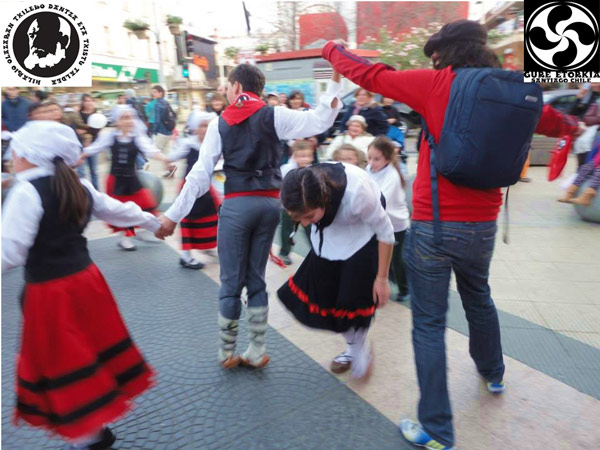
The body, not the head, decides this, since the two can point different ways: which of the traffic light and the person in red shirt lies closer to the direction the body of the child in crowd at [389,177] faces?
the person in red shirt

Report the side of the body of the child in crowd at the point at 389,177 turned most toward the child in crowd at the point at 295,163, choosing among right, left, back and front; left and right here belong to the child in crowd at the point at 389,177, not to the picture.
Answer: right

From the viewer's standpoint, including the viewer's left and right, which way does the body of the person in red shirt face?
facing away from the viewer and to the left of the viewer

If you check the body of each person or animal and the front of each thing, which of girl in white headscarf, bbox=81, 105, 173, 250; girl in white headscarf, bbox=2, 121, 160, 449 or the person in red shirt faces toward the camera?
girl in white headscarf, bbox=81, 105, 173, 250

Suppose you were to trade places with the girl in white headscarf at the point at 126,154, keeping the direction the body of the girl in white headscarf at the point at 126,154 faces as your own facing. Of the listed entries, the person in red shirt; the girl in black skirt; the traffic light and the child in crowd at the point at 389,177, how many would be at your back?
1

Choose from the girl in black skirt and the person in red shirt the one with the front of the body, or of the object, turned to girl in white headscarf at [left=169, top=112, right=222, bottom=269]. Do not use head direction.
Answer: the person in red shirt

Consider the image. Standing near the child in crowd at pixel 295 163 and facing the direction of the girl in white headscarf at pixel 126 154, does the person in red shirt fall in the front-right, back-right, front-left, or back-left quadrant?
back-left

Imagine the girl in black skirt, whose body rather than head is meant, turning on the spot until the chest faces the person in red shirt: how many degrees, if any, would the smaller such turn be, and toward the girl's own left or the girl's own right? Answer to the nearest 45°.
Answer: approximately 90° to the girl's own left

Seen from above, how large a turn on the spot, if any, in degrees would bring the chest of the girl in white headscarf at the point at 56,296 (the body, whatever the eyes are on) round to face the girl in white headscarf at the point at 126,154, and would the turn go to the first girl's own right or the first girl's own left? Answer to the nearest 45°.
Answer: approximately 45° to the first girl's own right

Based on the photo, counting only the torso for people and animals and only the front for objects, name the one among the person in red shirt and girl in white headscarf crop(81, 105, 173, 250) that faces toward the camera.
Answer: the girl in white headscarf

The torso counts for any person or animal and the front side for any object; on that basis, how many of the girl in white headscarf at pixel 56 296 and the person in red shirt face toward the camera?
0

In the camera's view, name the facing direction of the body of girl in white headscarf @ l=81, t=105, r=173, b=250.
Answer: toward the camera
